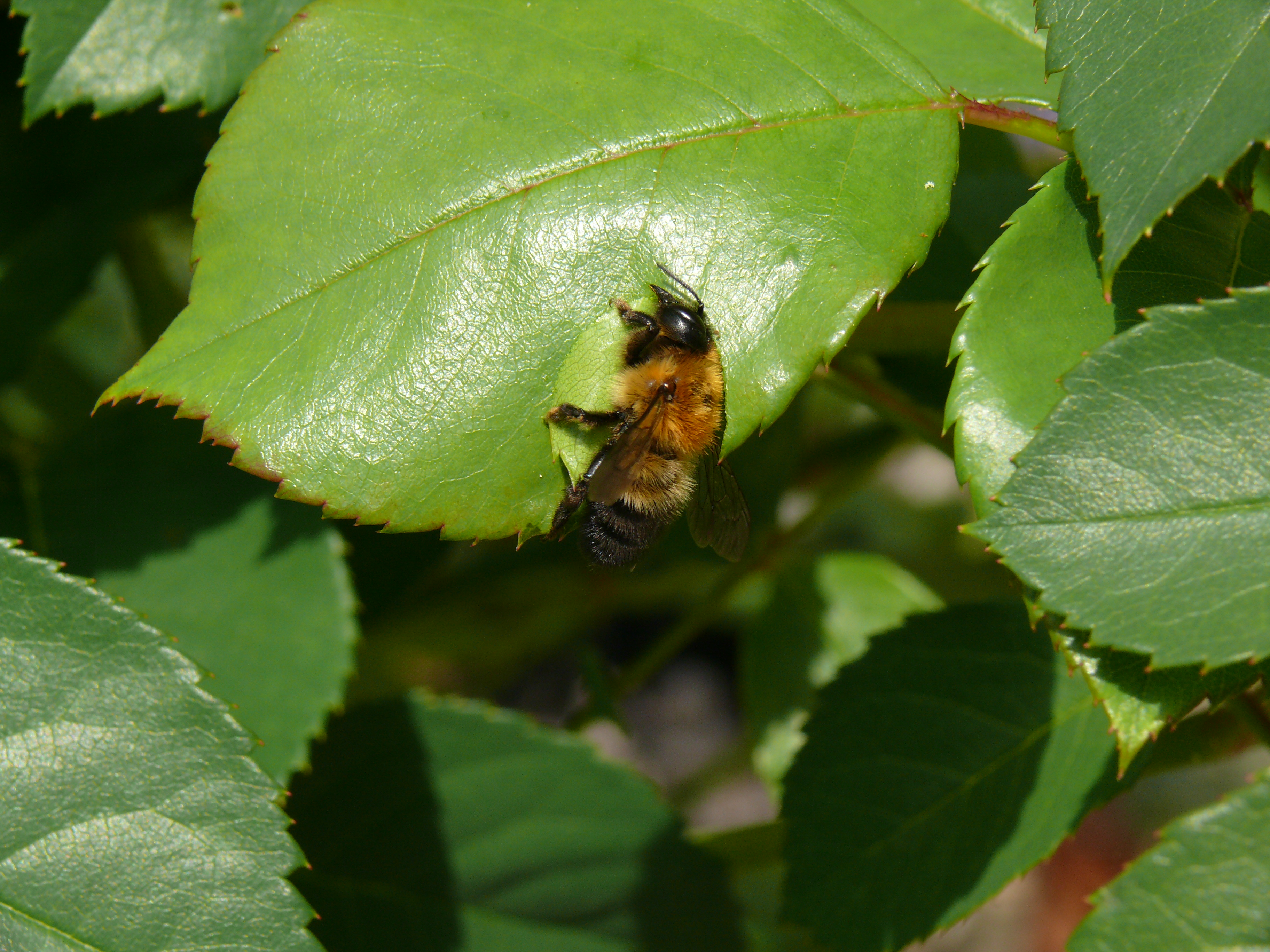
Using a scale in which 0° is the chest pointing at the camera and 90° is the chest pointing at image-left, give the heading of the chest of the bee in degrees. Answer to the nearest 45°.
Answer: approximately 180°
